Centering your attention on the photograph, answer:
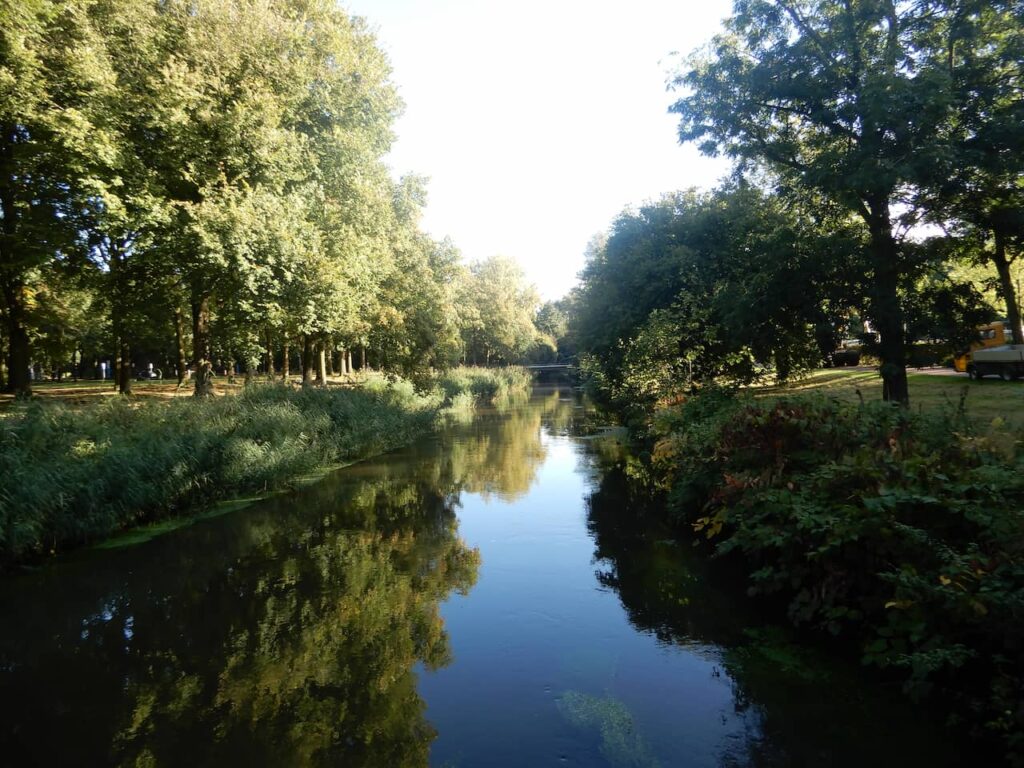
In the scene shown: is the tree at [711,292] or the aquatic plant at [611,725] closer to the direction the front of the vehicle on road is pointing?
the tree

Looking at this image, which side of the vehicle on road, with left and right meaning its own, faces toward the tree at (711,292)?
front

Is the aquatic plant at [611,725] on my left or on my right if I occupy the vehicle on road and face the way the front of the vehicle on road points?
on my left

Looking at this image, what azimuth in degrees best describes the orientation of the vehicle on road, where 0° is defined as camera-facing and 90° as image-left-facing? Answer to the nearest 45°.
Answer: approximately 90°

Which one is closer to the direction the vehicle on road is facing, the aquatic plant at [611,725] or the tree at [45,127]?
the tree

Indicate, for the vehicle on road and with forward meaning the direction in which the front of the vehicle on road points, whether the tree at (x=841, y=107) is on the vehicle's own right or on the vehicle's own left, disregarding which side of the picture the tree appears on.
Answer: on the vehicle's own left

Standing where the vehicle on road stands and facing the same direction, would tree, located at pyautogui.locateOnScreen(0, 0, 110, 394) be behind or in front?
in front

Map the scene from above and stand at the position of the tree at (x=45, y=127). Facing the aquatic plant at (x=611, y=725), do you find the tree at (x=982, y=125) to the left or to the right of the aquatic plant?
left
